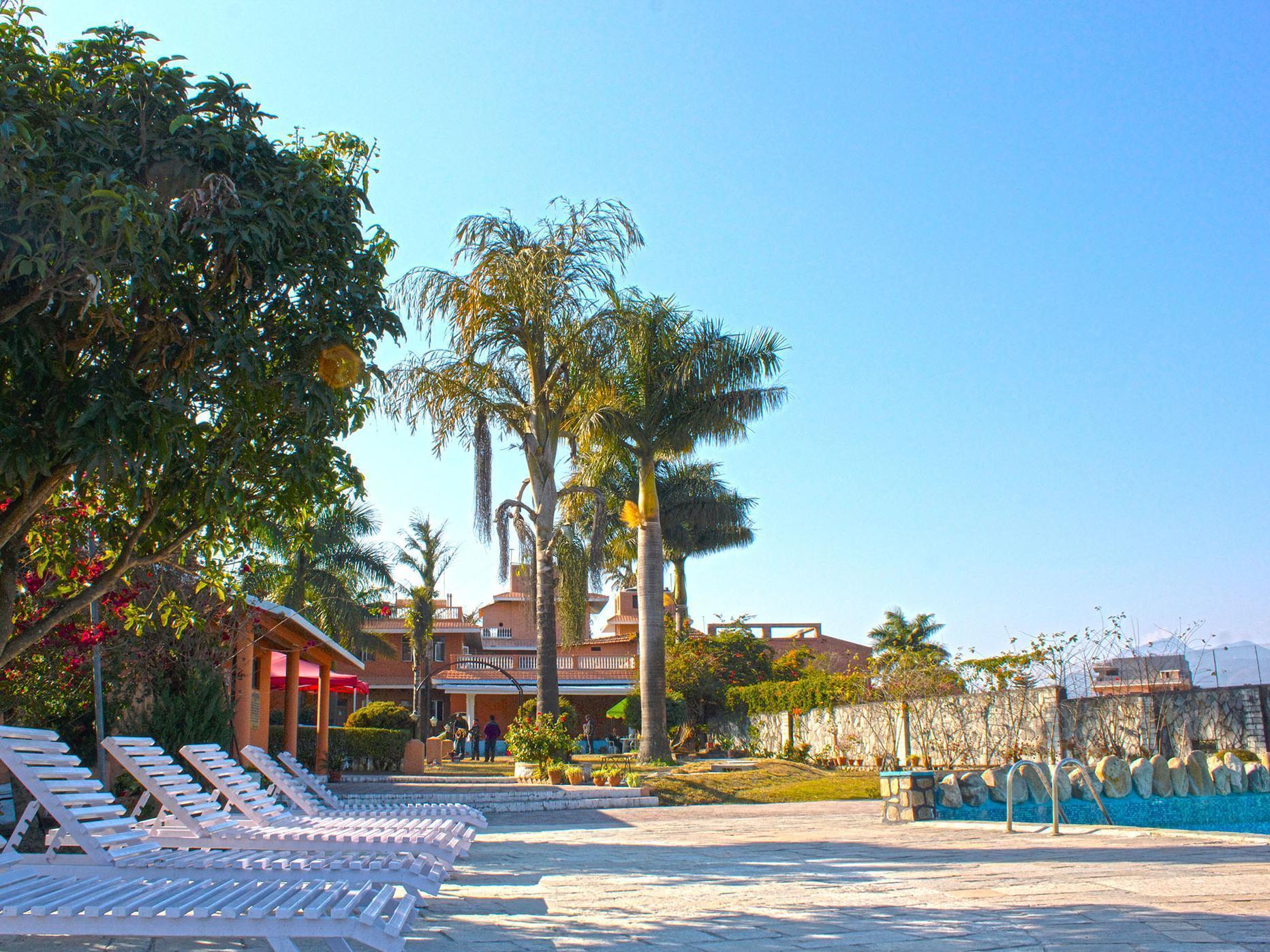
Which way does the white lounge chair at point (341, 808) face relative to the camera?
to the viewer's right

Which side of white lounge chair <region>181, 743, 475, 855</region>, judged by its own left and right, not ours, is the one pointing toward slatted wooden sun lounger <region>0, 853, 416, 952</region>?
right

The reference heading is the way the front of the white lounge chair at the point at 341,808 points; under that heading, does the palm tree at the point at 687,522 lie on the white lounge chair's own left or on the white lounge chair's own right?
on the white lounge chair's own left

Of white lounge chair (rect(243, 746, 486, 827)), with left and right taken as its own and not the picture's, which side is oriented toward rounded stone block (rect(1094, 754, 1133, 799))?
front

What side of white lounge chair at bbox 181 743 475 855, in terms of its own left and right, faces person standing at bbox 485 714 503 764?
left

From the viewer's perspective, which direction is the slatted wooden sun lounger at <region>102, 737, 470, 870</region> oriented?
to the viewer's right

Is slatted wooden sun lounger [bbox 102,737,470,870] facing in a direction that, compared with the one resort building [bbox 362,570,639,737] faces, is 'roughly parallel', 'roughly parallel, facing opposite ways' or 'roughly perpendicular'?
roughly perpendicular

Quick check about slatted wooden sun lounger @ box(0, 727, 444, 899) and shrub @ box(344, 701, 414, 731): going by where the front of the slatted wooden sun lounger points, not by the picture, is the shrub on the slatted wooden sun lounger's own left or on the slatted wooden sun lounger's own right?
on the slatted wooden sun lounger's own left

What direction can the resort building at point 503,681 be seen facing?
toward the camera

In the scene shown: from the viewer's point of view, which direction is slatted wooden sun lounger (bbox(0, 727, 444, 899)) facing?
to the viewer's right

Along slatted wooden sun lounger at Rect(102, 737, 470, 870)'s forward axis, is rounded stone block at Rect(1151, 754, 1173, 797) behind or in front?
in front

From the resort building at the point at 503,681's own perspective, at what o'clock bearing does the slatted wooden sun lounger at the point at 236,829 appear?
The slatted wooden sun lounger is roughly at 12 o'clock from the resort building.

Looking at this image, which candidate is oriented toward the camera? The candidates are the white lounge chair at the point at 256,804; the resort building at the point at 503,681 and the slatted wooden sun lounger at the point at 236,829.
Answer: the resort building

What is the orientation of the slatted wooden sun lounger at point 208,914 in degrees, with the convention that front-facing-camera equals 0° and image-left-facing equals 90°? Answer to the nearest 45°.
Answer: approximately 270°
